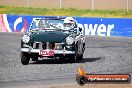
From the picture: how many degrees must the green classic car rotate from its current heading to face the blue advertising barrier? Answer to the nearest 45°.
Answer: approximately 180°

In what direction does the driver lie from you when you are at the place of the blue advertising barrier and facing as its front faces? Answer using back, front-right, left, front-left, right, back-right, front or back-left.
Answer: front

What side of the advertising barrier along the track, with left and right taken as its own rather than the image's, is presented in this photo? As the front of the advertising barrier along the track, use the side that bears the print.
front

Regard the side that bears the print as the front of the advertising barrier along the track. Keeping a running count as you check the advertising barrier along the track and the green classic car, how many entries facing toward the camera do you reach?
2

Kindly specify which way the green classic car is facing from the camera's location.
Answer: facing the viewer

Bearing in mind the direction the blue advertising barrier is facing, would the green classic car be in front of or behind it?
in front
